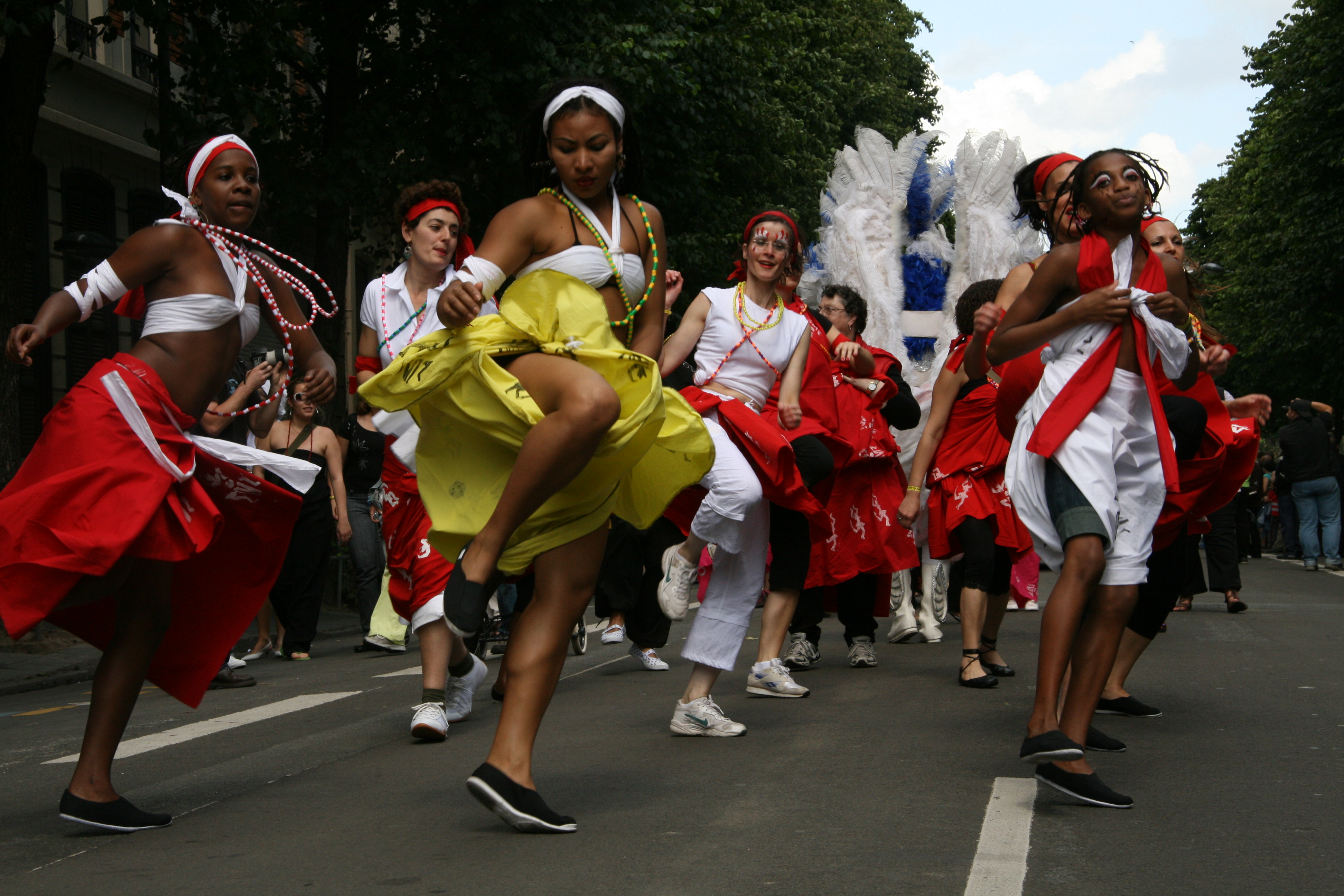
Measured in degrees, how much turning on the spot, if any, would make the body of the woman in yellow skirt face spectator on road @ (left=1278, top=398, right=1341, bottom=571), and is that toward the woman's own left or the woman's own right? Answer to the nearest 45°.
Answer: approximately 90° to the woman's own left

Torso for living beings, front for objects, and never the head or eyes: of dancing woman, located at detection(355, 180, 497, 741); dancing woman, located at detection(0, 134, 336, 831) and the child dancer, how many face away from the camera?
0

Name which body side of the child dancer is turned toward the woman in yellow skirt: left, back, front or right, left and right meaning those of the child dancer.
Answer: right

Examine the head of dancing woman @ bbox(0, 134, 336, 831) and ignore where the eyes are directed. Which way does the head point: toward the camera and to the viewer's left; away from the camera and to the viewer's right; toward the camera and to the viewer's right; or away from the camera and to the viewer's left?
toward the camera and to the viewer's right

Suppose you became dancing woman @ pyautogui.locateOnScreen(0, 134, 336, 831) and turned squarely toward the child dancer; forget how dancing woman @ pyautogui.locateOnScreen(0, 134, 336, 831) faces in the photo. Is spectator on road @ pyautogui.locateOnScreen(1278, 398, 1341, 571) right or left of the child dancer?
left

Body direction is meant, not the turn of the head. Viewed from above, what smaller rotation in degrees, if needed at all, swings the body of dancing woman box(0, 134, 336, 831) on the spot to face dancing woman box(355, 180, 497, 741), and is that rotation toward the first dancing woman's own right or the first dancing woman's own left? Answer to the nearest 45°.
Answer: approximately 90° to the first dancing woman's own left
